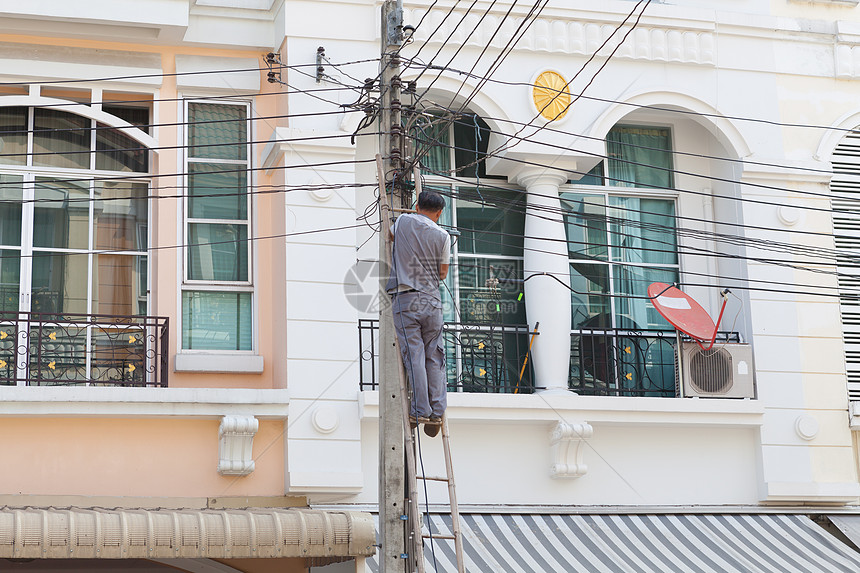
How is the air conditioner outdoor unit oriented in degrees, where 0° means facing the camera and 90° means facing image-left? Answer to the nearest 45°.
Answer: approximately 0°

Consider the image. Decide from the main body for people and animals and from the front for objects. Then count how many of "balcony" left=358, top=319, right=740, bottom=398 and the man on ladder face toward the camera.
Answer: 1

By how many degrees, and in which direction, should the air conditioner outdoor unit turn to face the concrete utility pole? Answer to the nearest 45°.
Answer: approximately 45° to its right

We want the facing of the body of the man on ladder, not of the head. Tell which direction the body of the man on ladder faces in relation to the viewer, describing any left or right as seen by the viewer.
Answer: facing away from the viewer and to the right of the viewer

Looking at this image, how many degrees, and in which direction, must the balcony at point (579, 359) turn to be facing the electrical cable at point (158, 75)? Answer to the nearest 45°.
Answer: approximately 90° to its right

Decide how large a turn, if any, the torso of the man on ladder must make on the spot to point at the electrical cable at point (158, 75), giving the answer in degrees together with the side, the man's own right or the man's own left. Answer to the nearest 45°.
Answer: approximately 90° to the man's own left
